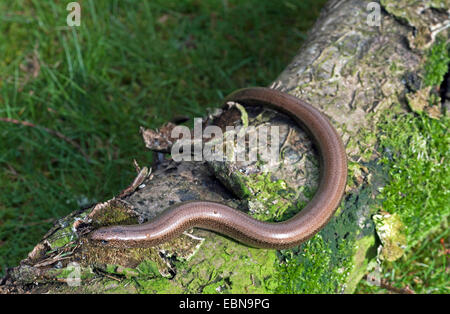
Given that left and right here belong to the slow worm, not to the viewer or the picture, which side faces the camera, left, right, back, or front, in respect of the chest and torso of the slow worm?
left

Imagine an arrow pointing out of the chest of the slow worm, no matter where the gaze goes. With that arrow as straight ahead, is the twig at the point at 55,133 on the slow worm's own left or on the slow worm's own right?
on the slow worm's own right
